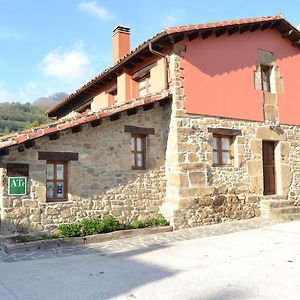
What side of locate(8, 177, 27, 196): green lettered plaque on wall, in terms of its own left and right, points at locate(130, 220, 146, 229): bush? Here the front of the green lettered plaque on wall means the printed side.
left

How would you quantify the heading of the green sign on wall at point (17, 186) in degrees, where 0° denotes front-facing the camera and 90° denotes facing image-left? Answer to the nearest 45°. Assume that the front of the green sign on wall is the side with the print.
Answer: approximately 0°

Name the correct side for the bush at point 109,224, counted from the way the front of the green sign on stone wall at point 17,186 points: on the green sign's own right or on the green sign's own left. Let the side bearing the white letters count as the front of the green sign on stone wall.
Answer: on the green sign's own left

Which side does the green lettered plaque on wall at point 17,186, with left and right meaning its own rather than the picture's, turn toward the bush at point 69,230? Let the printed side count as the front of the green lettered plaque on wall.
left

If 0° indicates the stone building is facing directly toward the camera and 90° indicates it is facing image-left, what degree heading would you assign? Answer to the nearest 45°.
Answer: approximately 315°
